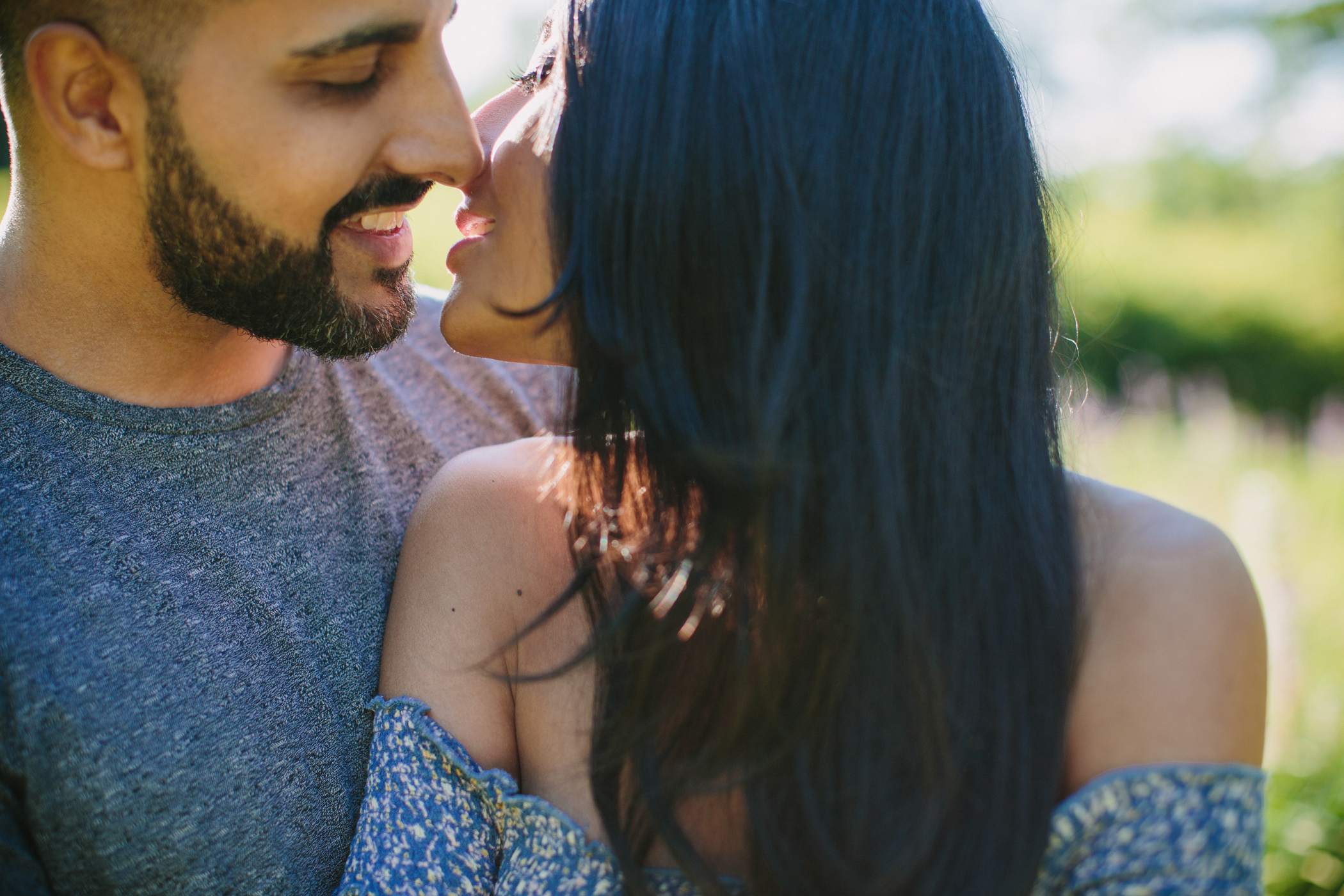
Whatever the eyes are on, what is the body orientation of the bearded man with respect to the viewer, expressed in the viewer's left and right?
facing the viewer and to the right of the viewer

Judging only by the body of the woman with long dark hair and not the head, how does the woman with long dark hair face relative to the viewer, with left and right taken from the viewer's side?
facing away from the viewer

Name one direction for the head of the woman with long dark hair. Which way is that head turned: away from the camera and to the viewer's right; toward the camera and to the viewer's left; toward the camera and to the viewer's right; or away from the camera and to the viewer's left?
away from the camera and to the viewer's left

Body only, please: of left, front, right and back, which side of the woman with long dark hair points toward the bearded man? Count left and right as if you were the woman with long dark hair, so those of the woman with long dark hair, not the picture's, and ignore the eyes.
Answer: left

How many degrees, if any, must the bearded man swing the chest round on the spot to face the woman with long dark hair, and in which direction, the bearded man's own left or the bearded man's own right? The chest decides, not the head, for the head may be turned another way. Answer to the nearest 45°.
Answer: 0° — they already face them

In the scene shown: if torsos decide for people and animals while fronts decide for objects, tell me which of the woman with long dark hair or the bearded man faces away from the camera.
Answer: the woman with long dark hair
